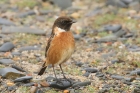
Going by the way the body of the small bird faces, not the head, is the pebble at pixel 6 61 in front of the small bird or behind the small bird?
behind

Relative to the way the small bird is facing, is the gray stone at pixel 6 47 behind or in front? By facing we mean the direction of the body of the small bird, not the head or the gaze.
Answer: behind

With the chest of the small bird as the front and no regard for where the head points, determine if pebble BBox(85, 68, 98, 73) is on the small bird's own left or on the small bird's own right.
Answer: on the small bird's own left

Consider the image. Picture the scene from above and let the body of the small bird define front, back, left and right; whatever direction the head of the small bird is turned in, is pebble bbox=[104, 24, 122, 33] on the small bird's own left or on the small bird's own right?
on the small bird's own left

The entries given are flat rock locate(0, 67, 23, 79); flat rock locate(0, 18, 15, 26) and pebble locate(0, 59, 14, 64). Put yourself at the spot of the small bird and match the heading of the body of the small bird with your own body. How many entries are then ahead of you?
0

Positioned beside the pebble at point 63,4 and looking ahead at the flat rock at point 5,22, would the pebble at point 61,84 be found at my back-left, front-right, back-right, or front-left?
front-left

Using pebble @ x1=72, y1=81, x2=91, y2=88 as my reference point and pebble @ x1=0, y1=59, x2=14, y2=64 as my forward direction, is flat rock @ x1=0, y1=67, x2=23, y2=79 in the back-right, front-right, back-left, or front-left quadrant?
front-left

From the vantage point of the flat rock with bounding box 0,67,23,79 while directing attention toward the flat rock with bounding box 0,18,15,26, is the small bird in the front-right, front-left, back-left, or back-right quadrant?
back-right

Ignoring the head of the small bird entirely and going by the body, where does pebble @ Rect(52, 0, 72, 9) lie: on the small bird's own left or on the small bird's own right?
on the small bird's own left

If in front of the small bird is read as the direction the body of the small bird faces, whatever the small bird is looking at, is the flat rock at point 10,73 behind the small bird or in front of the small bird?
behind
